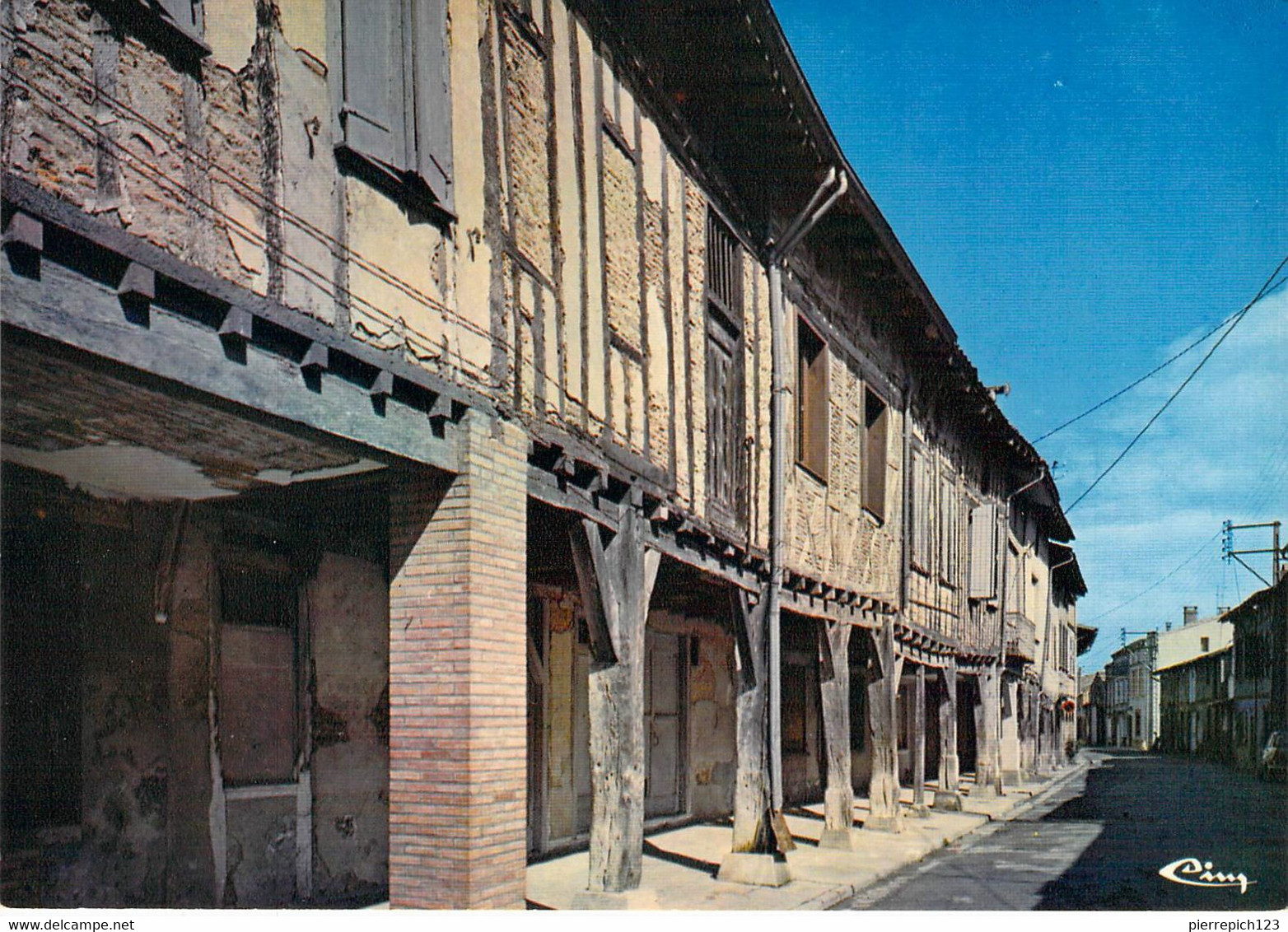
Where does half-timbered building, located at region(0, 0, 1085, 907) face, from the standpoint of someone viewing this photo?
facing the viewer and to the right of the viewer
